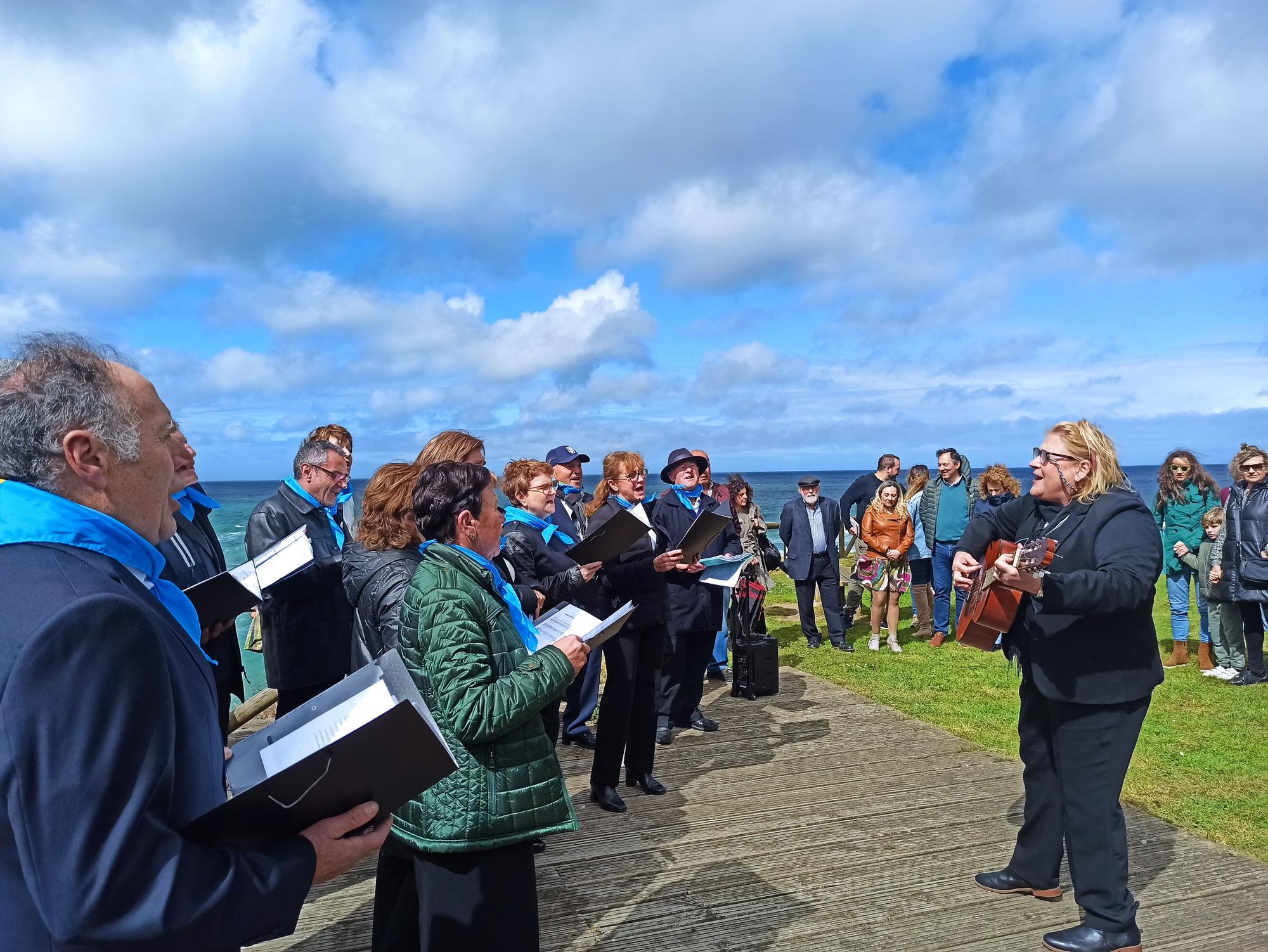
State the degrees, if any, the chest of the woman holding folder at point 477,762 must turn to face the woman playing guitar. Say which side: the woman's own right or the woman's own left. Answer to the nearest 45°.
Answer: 0° — they already face them

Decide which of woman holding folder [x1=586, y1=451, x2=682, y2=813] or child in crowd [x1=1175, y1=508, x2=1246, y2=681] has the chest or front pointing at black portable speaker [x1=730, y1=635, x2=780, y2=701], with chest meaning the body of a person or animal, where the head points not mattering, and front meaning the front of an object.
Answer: the child in crowd

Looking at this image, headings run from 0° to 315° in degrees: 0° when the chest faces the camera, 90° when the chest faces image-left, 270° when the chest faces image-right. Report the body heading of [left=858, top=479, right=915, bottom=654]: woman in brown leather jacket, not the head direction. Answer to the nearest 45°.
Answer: approximately 0°

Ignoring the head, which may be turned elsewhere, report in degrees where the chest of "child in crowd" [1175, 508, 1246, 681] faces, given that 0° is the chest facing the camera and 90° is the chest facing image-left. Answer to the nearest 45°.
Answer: approximately 45°

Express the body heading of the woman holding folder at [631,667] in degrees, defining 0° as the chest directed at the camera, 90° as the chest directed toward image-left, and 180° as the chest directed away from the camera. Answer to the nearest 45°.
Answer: approximately 315°

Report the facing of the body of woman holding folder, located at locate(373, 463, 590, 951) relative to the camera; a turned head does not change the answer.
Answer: to the viewer's right

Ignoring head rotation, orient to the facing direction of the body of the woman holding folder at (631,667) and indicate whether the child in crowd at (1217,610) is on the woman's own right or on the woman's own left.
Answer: on the woman's own left

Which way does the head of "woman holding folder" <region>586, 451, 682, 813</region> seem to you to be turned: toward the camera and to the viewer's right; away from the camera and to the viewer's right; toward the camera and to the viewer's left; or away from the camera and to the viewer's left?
toward the camera and to the viewer's right

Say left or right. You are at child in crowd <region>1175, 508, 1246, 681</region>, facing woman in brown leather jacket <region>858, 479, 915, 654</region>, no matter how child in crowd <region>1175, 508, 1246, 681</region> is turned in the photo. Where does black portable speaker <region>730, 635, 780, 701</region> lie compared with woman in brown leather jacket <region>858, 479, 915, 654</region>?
left

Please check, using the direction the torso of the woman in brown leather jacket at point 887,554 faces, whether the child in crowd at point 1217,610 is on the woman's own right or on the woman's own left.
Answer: on the woman's own left
